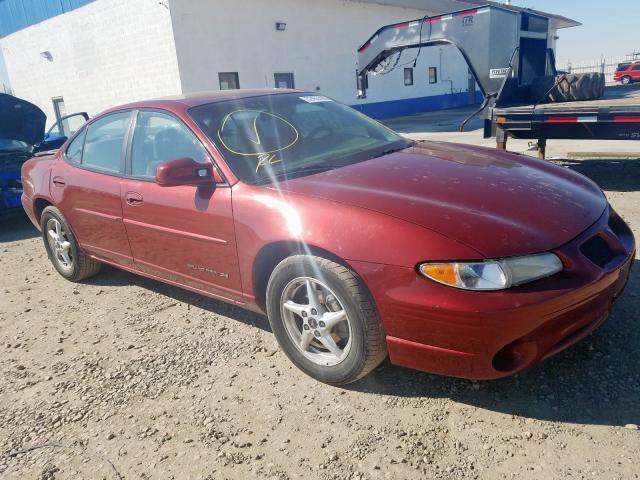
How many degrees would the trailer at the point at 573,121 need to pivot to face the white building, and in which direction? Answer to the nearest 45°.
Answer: approximately 45° to its right

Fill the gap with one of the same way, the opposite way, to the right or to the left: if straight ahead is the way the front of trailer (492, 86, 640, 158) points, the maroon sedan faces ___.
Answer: the opposite way

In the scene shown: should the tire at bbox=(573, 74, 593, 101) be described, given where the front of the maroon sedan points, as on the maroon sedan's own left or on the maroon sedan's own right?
on the maroon sedan's own left

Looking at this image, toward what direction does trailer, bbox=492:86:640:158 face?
to the viewer's left

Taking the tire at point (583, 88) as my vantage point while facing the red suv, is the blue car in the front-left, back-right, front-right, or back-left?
back-left

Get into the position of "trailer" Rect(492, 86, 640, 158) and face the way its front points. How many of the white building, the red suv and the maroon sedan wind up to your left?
1

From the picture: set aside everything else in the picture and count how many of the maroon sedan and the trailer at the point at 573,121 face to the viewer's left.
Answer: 1

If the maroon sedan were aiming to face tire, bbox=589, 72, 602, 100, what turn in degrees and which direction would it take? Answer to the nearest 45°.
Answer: approximately 90° to its left

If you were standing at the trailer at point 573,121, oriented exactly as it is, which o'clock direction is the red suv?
The red suv is roughly at 3 o'clock from the trailer.

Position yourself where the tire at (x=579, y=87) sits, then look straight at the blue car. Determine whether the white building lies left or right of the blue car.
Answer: right

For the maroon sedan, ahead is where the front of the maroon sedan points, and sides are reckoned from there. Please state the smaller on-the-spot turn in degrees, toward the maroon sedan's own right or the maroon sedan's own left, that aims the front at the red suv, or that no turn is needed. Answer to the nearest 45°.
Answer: approximately 90° to the maroon sedan's own left

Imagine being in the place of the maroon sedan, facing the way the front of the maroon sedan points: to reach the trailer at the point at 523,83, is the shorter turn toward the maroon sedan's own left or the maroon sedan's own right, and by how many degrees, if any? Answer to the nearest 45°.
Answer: approximately 90° to the maroon sedan's own left
